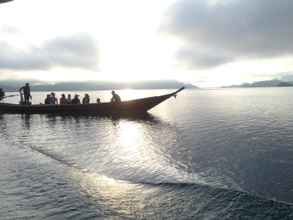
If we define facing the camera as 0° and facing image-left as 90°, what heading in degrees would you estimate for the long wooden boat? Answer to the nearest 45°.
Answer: approximately 270°
